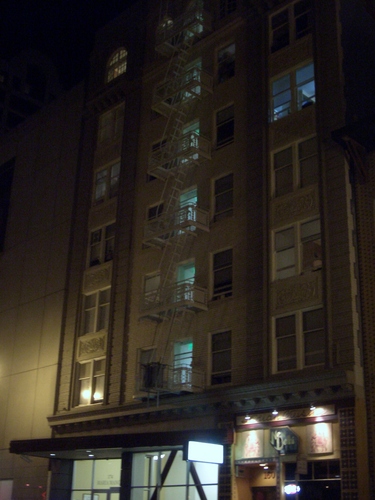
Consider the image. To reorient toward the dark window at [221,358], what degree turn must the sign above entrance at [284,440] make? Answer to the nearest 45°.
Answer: approximately 135° to its right

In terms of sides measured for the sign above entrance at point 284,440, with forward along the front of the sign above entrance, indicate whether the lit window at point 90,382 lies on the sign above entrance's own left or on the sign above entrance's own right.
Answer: on the sign above entrance's own right

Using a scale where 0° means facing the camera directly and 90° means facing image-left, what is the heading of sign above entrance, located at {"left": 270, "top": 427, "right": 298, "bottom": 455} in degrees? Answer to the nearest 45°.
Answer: approximately 0°
